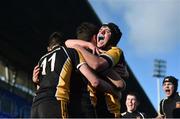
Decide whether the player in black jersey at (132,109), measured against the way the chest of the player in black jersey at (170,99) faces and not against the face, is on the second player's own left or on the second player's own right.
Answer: on the second player's own right

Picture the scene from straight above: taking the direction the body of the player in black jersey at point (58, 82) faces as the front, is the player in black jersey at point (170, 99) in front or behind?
in front

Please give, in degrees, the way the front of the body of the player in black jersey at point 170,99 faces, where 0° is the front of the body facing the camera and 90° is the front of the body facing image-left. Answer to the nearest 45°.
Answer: approximately 45°

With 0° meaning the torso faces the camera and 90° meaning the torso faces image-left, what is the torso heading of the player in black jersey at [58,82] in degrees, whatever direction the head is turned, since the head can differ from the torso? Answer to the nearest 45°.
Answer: approximately 225°

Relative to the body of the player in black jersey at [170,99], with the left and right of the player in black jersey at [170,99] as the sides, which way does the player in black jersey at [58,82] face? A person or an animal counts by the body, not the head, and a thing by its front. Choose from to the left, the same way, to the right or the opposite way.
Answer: the opposite way

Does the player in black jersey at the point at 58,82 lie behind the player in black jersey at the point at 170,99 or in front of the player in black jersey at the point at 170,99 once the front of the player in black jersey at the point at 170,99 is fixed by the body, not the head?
in front
